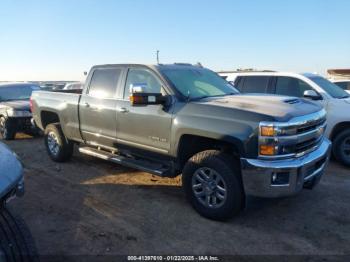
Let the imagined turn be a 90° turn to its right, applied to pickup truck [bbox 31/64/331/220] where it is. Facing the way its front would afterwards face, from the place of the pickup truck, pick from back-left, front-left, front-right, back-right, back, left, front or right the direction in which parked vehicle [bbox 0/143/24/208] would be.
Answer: front

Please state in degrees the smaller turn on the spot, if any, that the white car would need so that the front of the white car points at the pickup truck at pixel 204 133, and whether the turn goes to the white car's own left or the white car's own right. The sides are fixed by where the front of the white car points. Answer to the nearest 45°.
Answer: approximately 90° to the white car's own right

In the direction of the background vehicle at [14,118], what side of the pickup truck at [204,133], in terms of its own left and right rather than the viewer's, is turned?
back

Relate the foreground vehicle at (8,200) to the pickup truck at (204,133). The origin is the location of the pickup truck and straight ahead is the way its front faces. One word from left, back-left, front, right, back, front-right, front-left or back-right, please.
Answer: right

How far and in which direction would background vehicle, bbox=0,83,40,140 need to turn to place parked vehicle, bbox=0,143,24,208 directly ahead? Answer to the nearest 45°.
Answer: approximately 45° to its right

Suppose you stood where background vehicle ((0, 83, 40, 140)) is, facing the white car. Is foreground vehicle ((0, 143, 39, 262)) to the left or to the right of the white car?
right

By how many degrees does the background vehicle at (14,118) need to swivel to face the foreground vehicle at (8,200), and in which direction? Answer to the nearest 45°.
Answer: approximately 45° to its right

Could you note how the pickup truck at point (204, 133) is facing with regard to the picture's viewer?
facing the viewer and to the right of the viewer

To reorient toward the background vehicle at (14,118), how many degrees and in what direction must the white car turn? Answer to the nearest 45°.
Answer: approximately 135° to its right
